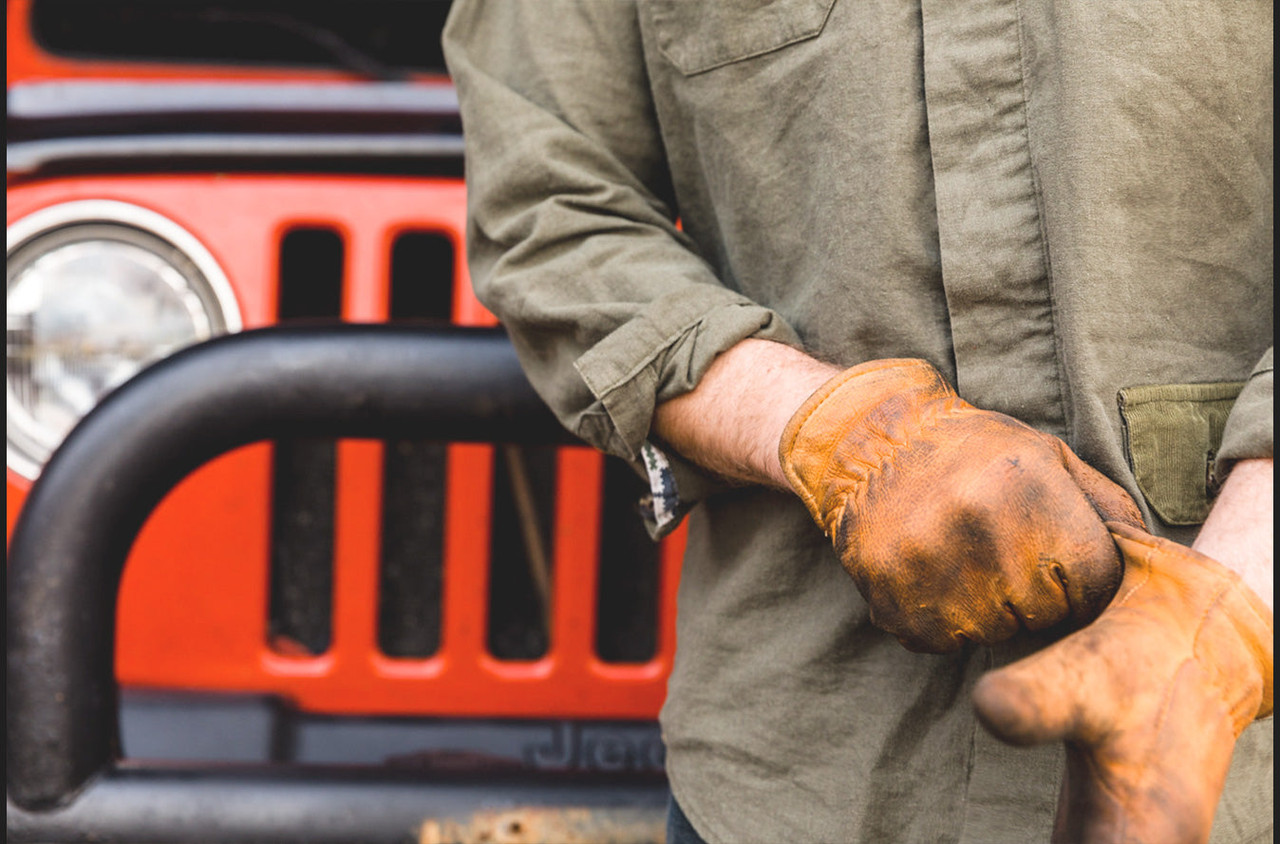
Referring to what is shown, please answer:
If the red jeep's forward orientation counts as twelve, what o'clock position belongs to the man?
The man is roughly at 11 o'clock from the red jeep.

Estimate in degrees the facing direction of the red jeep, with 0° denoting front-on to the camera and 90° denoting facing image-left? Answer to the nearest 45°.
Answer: approximately 0°

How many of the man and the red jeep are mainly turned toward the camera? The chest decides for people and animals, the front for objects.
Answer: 2

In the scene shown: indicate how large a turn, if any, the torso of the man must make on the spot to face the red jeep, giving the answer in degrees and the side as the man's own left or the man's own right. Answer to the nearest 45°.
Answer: approximately 135° to the man's own right
